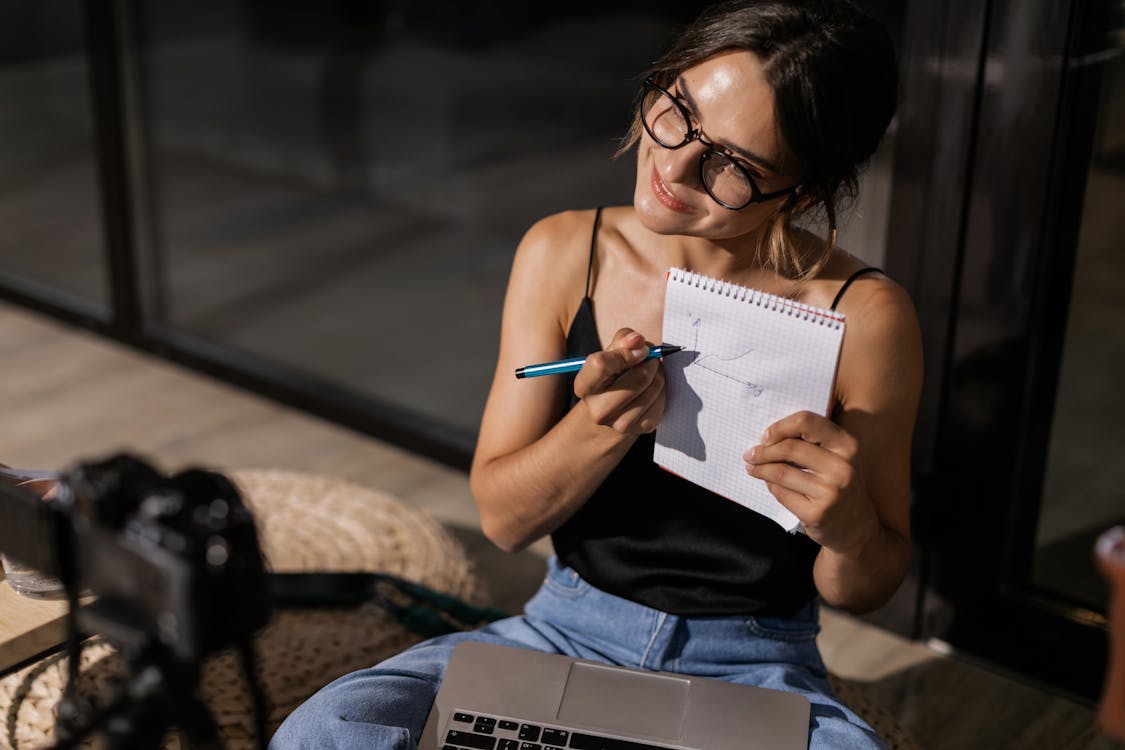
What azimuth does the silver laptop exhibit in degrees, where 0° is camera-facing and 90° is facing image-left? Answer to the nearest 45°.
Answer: approximately 180°

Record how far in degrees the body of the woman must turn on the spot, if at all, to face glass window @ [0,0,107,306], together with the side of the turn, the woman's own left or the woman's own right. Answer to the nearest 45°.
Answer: approximately 135° to the woman's own right

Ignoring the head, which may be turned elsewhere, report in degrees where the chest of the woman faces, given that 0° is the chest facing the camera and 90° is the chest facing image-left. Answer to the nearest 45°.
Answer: approximately 0°

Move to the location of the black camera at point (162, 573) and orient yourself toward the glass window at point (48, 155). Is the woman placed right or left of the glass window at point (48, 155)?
right

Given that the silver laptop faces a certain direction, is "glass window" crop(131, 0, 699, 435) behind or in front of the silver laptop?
in front

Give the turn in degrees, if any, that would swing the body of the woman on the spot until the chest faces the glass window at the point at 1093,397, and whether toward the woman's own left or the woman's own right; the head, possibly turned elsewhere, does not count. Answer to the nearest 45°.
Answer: approximately 135° to the woman's own left

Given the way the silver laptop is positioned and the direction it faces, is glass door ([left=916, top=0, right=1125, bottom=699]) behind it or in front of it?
in front

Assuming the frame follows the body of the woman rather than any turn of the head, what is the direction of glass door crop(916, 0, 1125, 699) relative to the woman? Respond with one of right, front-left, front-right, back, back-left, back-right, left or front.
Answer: back-left

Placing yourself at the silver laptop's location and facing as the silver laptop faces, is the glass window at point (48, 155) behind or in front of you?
in front
